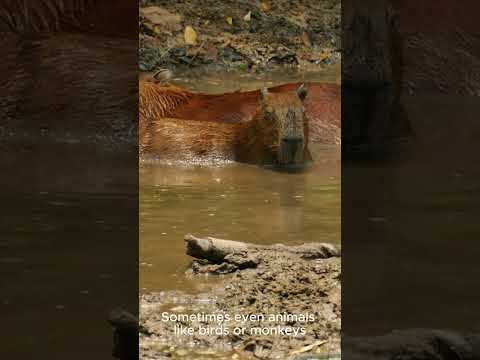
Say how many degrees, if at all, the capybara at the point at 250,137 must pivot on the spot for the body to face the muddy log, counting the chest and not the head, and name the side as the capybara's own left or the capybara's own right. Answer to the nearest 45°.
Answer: approximately 45° to the capybara's own right

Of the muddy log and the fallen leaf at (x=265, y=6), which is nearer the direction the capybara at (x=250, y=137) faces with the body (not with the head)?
the muddy log

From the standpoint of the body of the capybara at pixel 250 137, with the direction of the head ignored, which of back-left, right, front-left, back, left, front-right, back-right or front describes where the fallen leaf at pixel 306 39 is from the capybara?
back-left

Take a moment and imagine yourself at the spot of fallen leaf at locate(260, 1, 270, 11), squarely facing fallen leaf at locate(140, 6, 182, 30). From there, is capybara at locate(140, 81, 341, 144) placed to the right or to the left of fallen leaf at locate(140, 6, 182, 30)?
left

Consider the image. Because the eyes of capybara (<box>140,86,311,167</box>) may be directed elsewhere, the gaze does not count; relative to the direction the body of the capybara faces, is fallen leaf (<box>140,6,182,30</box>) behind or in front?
behind

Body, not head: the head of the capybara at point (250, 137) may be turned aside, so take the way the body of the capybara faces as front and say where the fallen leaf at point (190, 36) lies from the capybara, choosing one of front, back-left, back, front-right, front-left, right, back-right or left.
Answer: back-left

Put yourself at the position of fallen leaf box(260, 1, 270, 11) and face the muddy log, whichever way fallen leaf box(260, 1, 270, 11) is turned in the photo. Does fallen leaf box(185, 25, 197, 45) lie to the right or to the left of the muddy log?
right

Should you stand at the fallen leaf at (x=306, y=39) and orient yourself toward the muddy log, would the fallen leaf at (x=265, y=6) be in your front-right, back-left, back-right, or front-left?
back-right

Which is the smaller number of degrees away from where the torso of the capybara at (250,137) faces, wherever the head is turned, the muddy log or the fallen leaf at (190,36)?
the muddy log

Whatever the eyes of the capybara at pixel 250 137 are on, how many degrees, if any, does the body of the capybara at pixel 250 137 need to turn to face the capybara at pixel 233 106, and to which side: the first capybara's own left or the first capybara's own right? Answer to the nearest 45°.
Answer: approximately 135° to the first capybara's own left
